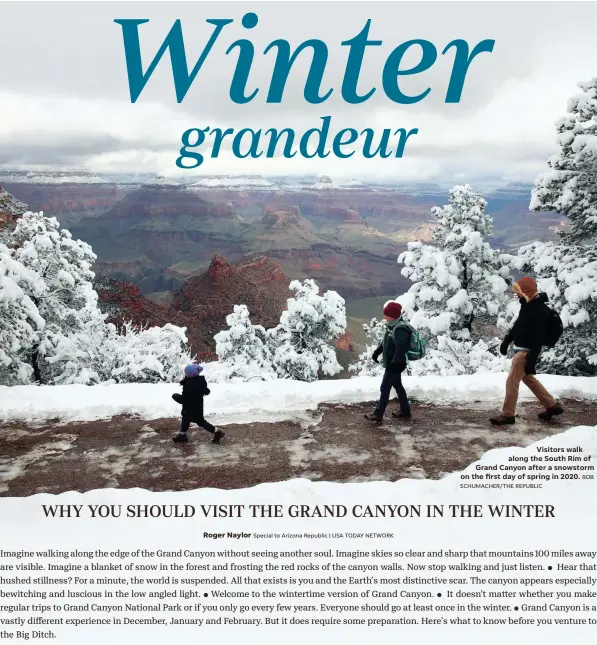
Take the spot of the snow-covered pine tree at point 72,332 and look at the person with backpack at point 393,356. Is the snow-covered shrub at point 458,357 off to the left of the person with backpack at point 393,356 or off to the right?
left

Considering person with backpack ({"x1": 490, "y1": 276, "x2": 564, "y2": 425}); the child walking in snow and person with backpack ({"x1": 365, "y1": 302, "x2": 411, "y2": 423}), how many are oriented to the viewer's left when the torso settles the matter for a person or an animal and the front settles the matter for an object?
3

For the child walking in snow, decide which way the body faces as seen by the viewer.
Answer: to the viewer's left

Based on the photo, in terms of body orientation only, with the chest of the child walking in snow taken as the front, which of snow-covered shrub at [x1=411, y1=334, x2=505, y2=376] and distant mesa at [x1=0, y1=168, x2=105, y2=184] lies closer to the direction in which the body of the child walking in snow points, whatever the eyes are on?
the distant mesa

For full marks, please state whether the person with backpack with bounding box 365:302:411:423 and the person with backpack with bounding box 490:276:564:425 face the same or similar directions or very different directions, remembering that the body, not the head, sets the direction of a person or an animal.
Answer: same or similar directions

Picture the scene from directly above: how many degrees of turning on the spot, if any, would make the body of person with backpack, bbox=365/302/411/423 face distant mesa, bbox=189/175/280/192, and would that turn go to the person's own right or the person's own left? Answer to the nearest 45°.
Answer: approximately 45° to the person's own right

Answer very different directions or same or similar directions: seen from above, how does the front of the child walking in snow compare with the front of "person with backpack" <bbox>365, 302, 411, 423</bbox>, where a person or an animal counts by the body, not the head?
same or similar directions

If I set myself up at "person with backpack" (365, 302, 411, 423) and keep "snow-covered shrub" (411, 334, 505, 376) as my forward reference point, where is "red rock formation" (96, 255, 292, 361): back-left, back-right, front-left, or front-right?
front-left

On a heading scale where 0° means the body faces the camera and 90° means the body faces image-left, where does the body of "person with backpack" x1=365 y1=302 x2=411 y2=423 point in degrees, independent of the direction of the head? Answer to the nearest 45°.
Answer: approximately 90°

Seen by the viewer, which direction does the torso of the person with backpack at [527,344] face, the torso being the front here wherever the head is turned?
to the viewer's left

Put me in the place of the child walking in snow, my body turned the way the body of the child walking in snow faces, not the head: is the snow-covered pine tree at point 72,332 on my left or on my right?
on my right
